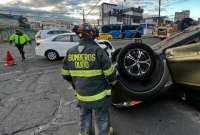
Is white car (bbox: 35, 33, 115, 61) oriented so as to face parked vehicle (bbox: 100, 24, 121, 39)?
no

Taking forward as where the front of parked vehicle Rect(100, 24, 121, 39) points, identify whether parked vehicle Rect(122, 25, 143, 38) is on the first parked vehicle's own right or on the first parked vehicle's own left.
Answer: on the first parked vehicle's own left

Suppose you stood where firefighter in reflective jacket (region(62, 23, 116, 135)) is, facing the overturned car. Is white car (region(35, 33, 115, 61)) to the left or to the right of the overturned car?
left

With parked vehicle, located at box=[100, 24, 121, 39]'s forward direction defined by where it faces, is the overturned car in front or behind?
in front

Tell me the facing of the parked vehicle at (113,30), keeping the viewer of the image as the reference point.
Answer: facing the viewer and to the right of the viewer

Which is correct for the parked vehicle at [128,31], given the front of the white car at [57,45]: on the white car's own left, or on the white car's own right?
on the white car's own left
